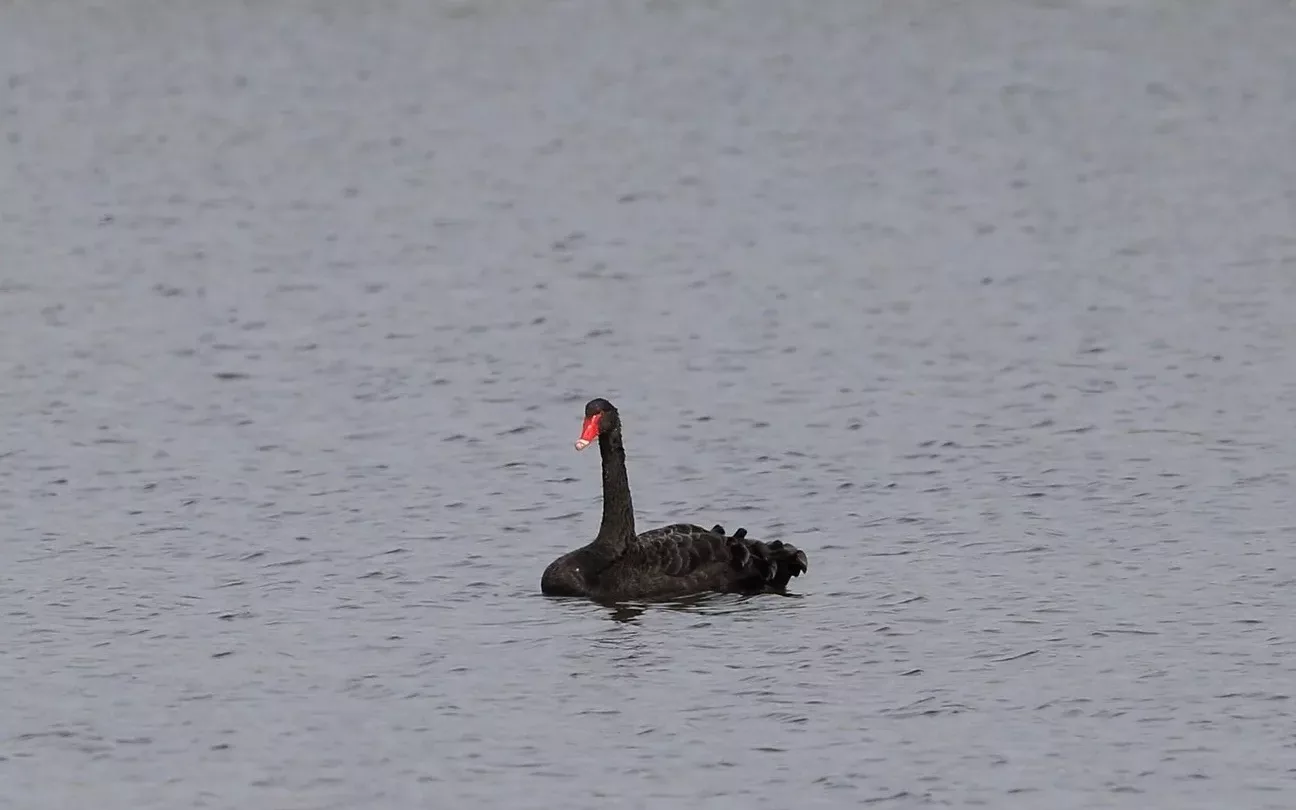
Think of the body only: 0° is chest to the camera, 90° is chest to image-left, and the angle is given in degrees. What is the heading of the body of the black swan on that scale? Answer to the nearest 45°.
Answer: approximately 90°
